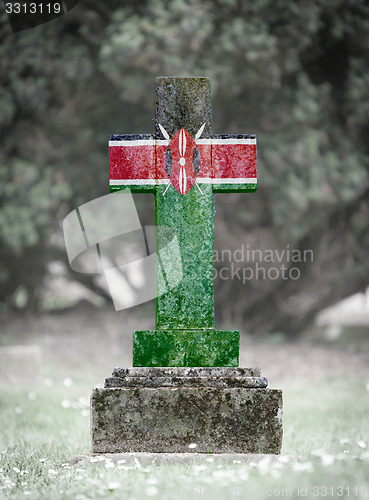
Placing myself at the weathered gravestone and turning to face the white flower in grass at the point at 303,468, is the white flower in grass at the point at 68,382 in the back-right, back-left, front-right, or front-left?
back-left

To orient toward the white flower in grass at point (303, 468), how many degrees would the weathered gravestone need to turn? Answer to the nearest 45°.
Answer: approximately 45° to its left

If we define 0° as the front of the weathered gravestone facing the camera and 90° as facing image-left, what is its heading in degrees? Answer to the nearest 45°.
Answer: approximately 0°

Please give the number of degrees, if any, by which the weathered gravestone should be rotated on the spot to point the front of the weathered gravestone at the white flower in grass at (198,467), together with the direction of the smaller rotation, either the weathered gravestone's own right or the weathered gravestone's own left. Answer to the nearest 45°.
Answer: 0° — it already faces it

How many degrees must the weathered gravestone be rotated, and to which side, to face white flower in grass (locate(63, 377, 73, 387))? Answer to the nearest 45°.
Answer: approximately 180°
